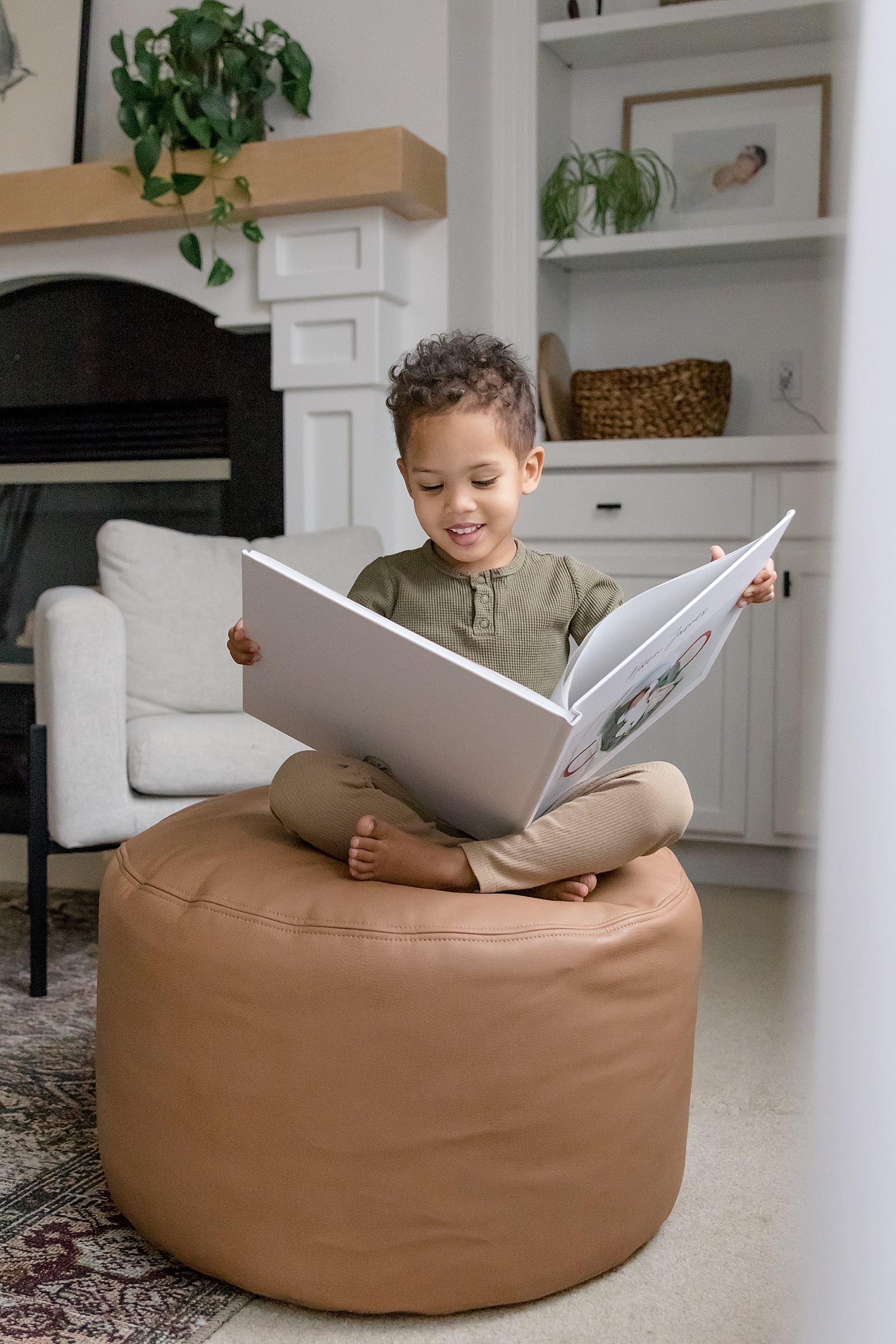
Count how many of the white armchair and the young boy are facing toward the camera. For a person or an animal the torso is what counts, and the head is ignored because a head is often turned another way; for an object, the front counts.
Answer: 2

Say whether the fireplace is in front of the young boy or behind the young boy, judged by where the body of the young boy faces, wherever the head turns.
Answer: behind

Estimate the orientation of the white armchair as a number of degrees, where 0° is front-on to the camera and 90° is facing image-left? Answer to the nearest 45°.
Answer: approximately 0°

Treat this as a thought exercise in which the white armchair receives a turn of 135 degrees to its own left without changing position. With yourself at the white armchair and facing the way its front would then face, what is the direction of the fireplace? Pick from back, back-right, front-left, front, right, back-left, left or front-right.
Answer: front-left

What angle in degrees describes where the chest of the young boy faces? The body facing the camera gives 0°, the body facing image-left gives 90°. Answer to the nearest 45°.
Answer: approximately 0°

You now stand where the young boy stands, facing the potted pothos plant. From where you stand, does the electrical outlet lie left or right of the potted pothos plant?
right

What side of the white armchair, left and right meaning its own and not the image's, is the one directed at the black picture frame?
back
